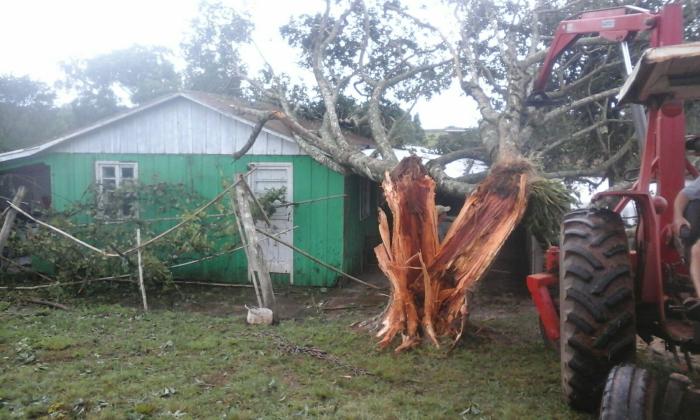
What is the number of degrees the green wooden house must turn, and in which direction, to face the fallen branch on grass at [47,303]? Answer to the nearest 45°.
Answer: approximately 45° to its right

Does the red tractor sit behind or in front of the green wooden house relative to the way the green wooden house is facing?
in front

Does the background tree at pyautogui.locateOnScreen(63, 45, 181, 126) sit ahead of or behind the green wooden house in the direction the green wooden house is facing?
behind

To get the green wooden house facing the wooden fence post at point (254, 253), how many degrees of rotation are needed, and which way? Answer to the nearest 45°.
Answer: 0° — it already faces it

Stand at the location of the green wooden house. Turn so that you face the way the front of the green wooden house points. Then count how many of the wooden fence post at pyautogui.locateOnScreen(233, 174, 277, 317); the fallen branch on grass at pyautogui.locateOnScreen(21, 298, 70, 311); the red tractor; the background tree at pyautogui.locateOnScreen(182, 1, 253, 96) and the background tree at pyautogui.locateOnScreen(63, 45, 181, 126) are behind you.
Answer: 2

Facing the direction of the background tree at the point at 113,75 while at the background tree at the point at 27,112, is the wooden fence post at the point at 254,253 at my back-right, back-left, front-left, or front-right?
back-right

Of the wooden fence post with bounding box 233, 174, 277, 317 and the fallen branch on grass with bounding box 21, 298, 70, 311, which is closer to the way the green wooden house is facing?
the wooden fence post

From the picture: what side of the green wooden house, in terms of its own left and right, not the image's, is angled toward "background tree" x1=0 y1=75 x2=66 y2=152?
back

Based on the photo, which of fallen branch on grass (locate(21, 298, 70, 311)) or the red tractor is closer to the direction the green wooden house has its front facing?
the red tractor

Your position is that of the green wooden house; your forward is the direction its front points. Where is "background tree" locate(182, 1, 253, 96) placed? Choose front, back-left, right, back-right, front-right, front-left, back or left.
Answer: back

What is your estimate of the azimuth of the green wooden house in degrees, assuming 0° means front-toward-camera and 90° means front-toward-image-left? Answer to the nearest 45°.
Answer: approximately 0°

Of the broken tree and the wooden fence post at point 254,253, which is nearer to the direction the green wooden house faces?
the wooden fence post

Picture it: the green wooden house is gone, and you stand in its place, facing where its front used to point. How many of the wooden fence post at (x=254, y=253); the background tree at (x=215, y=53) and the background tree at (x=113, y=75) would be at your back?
2

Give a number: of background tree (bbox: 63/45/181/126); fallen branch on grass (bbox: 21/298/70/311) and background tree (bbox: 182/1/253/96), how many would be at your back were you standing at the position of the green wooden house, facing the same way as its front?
2

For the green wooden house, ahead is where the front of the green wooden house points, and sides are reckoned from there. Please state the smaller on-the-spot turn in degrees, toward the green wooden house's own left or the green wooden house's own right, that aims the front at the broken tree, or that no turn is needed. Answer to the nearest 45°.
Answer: approximately 90° to the green wooden house's own left
